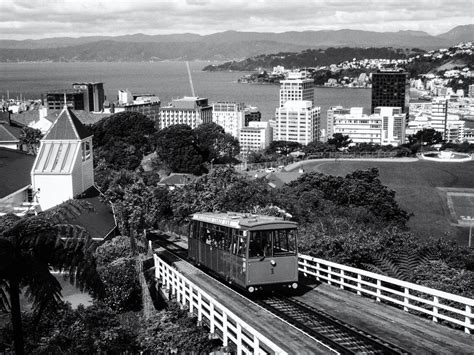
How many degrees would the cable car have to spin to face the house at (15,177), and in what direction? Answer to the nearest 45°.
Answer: approximately 180°

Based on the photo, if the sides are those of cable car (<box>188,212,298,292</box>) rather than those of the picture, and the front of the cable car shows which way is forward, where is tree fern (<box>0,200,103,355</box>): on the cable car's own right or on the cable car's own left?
on the cable car's own right

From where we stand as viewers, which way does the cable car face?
facing the viewer and to the right of the viewer

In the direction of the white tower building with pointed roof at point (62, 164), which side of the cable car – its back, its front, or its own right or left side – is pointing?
back

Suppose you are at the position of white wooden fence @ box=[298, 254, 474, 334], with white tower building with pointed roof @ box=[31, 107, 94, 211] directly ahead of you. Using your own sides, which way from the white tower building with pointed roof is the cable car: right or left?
left

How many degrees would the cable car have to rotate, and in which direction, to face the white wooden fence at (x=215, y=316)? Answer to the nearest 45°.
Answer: approximately 90° to its right

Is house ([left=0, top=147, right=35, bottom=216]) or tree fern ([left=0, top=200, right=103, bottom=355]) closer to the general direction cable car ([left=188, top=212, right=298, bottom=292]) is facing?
the tree fern
